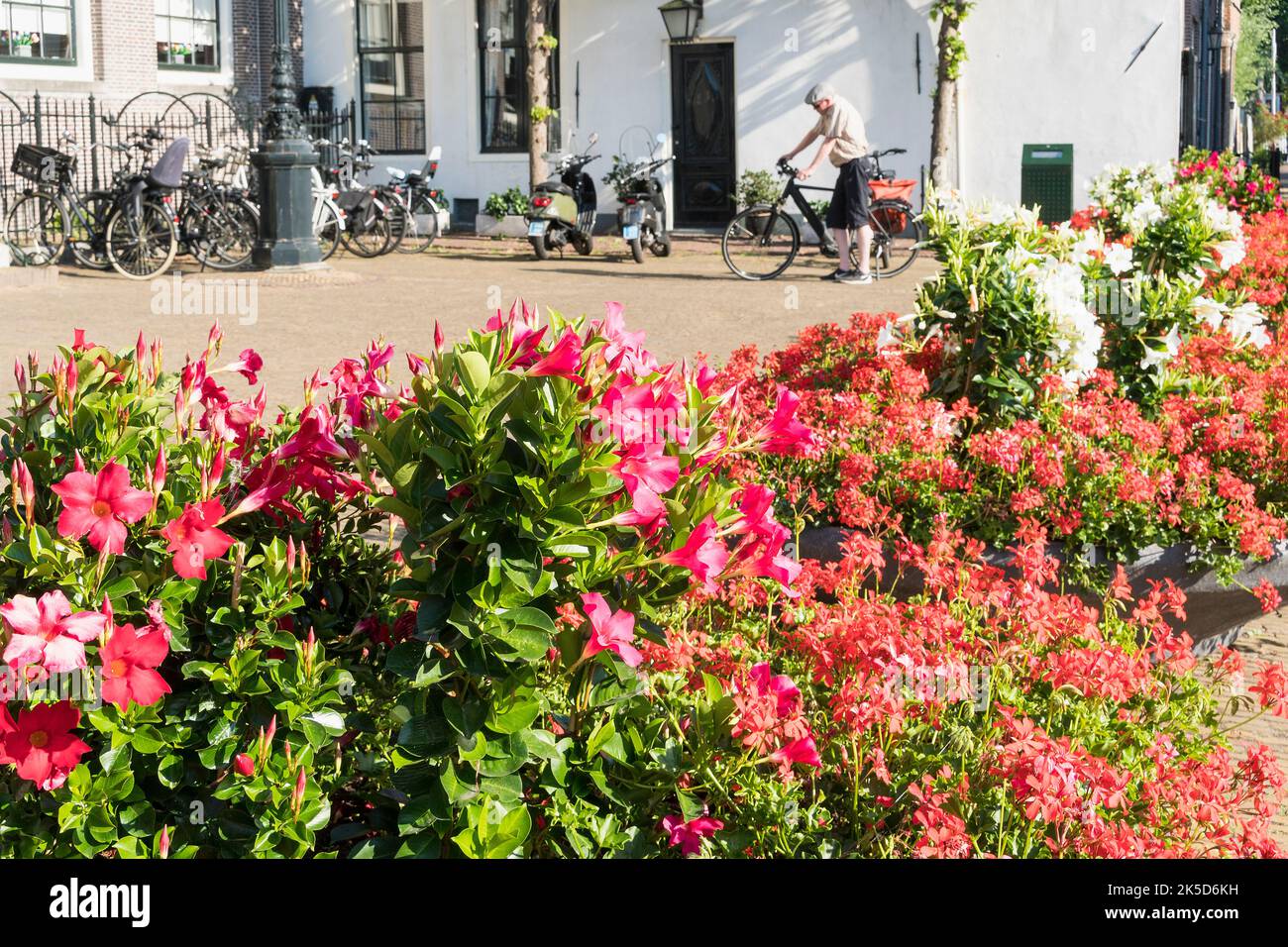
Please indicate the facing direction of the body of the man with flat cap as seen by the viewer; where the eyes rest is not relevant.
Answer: to the viewer's left

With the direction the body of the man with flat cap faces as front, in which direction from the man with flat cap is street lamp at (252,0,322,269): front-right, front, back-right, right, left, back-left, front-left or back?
front

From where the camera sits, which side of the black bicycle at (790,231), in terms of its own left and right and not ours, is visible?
left

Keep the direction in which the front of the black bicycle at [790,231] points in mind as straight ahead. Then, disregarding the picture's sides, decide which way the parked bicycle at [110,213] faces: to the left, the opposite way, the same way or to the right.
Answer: the same way

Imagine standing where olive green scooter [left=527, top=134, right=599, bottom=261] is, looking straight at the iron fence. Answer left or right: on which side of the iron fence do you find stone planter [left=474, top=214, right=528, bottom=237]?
right

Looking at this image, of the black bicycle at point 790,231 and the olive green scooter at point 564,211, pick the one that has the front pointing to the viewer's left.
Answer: the black bicycle

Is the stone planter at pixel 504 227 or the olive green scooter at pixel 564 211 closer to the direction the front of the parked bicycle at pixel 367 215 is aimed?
the stone planter

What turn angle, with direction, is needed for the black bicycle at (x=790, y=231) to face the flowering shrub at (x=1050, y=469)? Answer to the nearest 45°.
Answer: approximately 90° to its left

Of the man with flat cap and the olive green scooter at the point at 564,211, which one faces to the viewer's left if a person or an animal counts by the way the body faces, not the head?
the man with flat cap

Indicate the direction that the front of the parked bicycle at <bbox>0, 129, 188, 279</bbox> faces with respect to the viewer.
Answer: facing away from the viewer and to the left of the viewer
